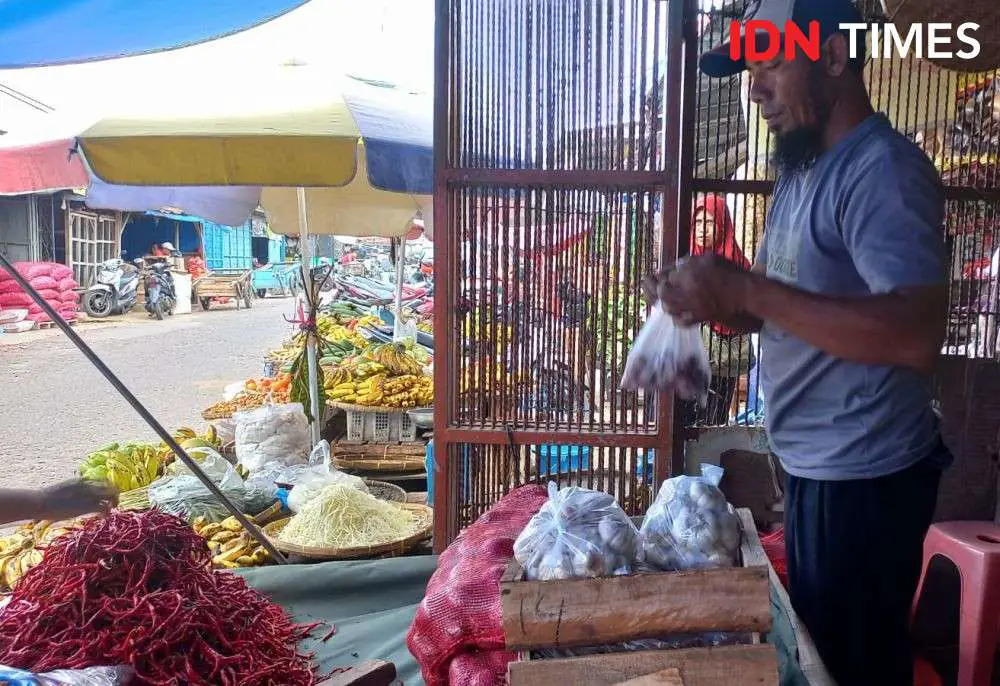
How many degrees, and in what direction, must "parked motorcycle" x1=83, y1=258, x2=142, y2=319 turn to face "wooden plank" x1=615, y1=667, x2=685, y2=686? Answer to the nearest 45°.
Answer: approximately 45° to its left

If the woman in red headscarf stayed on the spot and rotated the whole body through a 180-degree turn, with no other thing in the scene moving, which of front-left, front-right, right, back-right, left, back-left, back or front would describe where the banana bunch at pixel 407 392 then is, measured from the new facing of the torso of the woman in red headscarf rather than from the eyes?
left

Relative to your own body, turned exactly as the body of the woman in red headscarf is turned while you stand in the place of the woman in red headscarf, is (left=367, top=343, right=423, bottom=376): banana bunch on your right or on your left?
on your right

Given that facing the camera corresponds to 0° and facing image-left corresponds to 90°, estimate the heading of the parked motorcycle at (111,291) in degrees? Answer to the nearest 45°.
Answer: approximately 45°

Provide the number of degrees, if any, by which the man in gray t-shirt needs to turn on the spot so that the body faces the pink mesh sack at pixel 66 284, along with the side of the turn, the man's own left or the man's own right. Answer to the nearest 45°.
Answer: approximately 45° to the man's own right

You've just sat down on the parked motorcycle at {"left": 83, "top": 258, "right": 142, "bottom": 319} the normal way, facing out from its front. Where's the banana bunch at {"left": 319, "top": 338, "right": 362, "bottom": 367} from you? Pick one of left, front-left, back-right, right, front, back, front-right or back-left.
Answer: front-left

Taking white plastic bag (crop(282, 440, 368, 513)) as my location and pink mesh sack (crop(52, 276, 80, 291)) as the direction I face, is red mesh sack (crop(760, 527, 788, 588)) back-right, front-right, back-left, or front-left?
back-right

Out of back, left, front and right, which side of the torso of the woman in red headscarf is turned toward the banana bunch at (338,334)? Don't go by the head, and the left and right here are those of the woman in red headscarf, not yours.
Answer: right

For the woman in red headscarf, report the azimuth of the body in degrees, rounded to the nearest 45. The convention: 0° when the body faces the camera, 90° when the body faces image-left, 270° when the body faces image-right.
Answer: approximately 45°

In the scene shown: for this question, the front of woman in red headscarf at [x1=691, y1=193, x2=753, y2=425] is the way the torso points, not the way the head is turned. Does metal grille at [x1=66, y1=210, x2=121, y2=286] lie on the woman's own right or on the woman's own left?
on the woman's own right

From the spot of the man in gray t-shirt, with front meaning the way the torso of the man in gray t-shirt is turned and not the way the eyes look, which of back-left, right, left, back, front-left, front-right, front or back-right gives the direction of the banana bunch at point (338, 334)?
front-right

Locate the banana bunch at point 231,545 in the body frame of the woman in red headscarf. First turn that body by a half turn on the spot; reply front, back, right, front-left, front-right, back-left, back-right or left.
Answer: back-left

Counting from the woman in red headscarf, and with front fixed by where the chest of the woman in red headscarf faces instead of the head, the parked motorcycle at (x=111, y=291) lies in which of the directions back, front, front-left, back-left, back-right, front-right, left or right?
right

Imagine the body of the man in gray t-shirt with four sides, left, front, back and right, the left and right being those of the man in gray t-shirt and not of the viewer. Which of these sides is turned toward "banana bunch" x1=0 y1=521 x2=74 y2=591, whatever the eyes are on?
front

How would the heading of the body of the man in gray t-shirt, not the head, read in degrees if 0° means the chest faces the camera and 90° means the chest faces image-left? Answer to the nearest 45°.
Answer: approximately 90°

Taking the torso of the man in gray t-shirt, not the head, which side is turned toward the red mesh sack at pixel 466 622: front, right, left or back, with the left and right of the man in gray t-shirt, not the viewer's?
front

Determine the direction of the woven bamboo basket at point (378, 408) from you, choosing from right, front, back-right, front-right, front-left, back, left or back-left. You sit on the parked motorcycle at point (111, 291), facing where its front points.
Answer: front-left

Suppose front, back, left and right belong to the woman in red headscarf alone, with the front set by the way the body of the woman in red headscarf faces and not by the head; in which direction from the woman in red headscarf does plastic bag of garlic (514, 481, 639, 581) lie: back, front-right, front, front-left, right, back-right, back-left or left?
front-left
